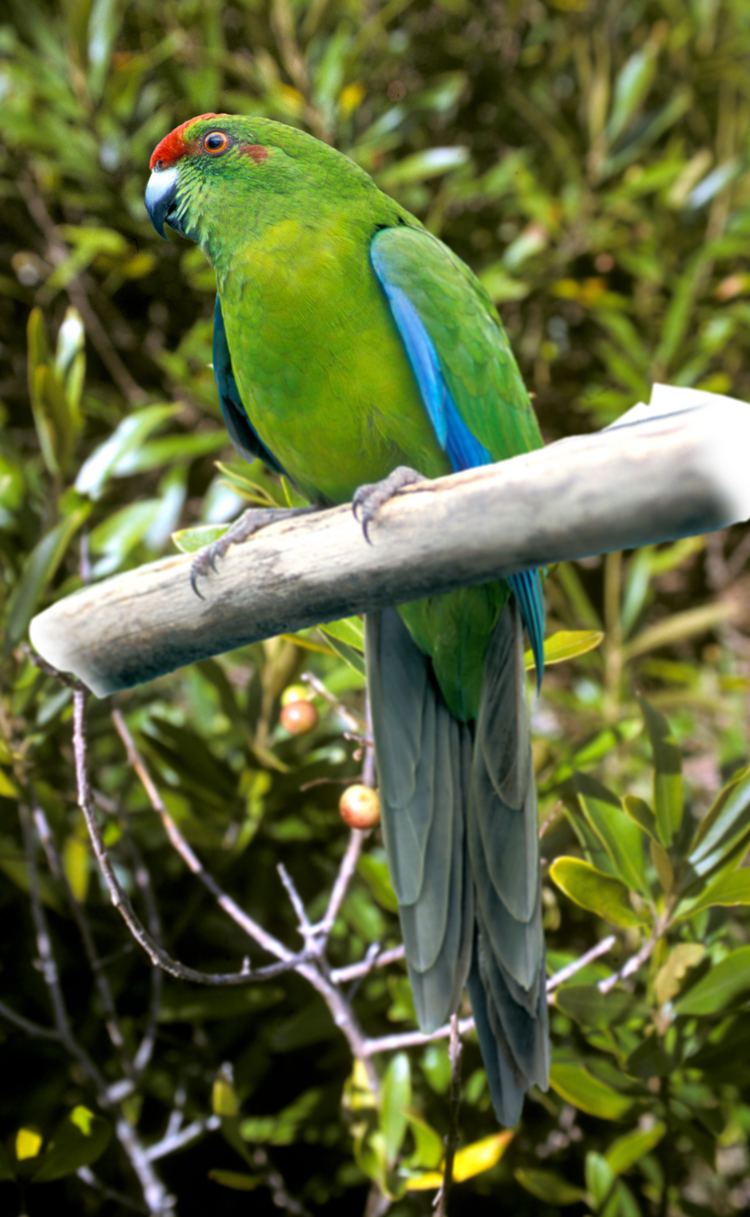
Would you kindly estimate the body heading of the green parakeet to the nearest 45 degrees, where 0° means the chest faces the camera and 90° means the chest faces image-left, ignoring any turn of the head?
approximately 45°
